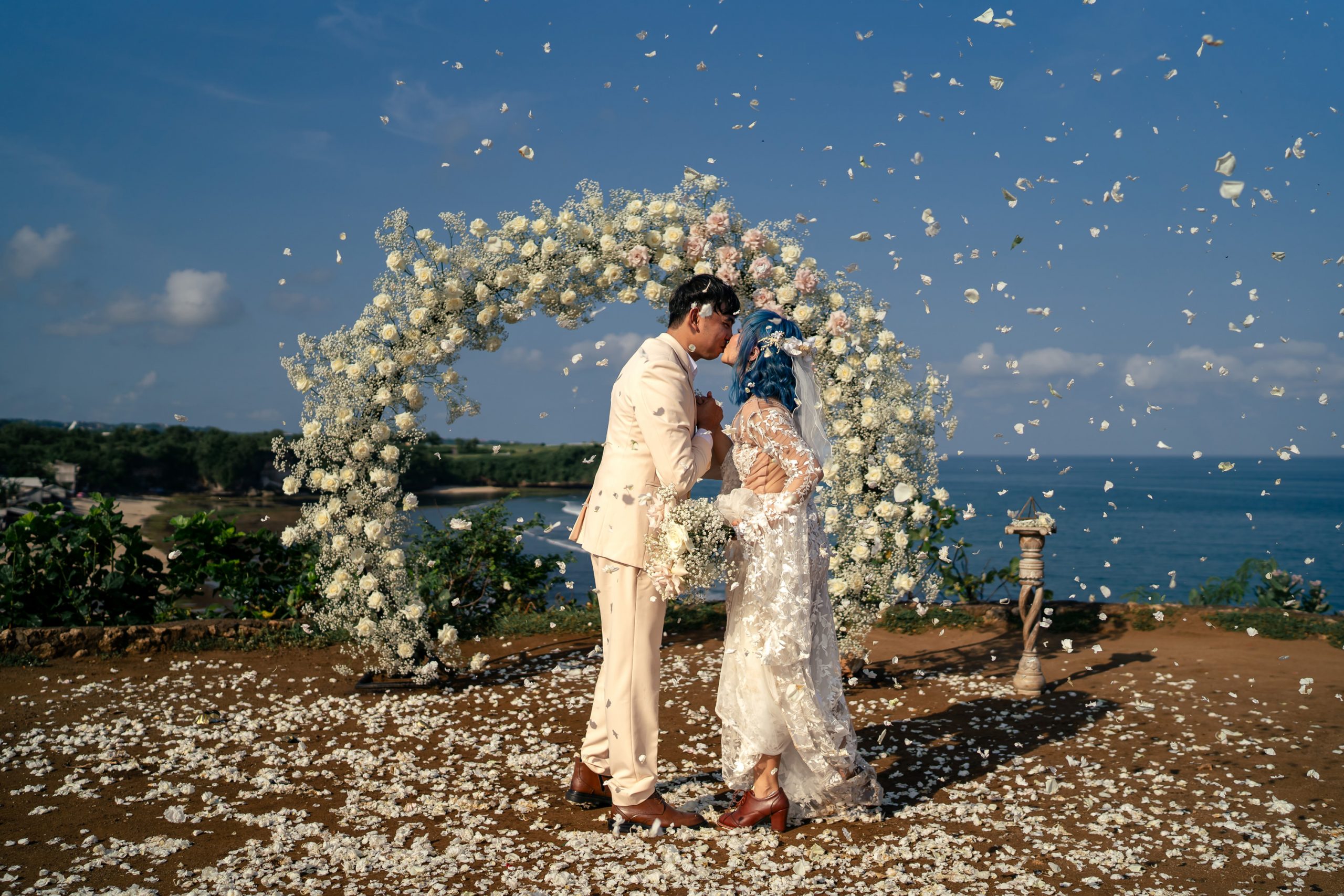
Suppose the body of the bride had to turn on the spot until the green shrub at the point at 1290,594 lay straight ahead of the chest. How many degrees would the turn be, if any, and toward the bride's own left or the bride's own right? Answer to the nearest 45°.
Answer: approximately 135° to the bride's own right

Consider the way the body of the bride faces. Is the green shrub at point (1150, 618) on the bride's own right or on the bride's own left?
on the bride's own right

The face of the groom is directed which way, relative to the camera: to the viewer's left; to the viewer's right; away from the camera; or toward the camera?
to the viewer's right

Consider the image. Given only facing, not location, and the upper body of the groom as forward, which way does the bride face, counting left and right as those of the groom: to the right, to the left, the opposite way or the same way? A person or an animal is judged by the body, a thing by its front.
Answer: the opposite way

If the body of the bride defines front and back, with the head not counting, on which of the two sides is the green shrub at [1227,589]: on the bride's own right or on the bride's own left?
on the bride's own right

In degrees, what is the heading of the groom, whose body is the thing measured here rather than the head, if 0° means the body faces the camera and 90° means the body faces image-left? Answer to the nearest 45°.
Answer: approximately 270°

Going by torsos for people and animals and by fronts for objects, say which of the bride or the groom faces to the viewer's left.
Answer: the bride

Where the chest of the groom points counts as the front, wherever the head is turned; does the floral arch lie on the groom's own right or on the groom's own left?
on the groom's own left

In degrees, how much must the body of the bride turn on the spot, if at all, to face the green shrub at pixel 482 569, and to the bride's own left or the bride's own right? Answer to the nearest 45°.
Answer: approximately 45° to the bride's own right

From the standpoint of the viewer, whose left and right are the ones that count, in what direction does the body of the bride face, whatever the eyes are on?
facing to the left of the viewer

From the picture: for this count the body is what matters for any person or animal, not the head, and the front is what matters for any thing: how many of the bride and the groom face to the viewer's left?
1

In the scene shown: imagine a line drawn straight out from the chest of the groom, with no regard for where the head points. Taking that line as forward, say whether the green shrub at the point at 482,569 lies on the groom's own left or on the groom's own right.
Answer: on the groom's own left
